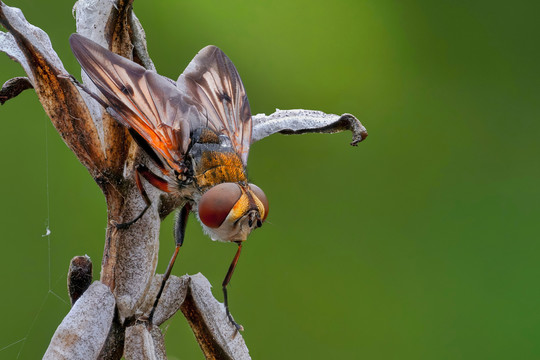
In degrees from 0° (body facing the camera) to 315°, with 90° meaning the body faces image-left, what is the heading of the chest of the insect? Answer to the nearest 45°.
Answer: approximately 315°
